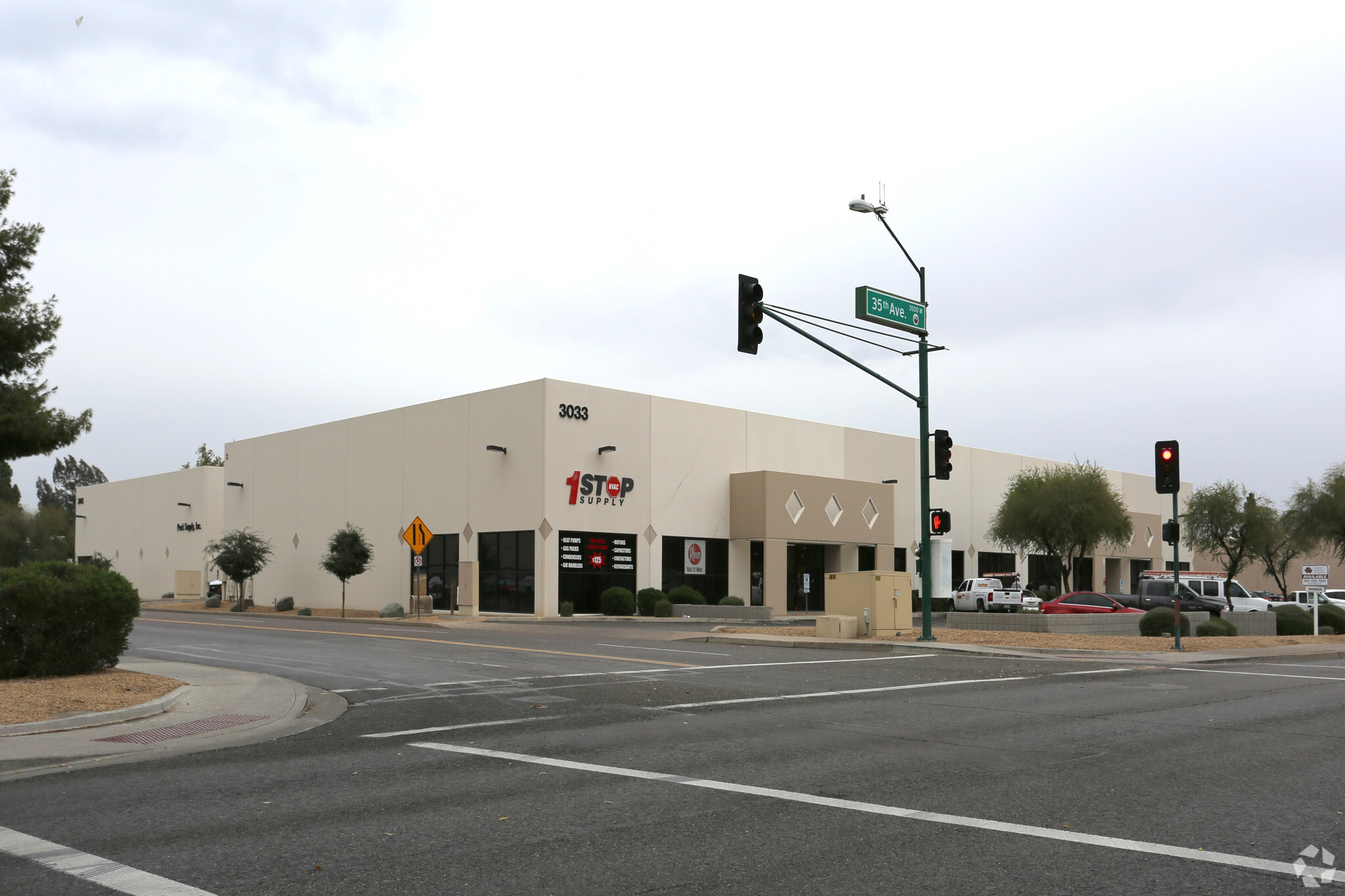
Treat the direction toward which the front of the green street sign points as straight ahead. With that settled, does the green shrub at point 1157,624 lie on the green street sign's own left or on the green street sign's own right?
on the green street sign's own left

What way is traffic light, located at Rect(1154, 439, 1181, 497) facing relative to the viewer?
toward the camera

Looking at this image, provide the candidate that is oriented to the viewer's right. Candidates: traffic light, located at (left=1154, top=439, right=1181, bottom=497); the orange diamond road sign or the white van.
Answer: the white van

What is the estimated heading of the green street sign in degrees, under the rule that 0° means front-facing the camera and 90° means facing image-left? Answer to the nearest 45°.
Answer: approximately 315°

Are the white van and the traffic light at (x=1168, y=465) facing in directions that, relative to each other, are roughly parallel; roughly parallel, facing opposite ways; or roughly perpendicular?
roughly perpendicular

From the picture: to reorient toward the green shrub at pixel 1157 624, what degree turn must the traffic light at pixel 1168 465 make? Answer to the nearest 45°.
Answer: approximately 180°

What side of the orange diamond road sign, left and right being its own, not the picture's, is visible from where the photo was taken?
front

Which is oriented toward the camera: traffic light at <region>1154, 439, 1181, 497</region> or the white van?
the traffic light

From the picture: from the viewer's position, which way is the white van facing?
facing to the right of the viewer

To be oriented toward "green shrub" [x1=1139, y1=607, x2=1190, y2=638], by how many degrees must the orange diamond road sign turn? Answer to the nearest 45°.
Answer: approximately 45° to its left

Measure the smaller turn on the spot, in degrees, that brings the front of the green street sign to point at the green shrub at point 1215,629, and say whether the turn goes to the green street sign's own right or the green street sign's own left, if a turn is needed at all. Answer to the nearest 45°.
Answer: approximately 90° to the green street sign's own left

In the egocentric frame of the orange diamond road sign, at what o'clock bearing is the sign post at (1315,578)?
The sign post is roughly at 10 o'clock from the orange diamond road sign.

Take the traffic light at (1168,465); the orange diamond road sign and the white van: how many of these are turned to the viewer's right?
1
